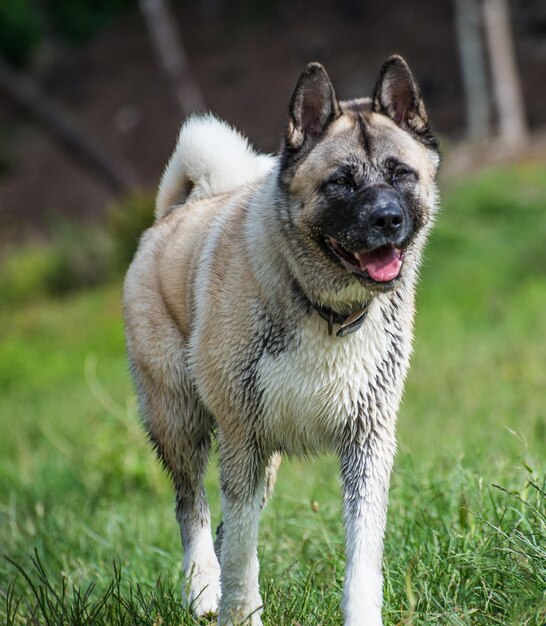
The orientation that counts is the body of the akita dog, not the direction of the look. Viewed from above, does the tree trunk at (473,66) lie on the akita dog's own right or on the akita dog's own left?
on the akita dog's own left

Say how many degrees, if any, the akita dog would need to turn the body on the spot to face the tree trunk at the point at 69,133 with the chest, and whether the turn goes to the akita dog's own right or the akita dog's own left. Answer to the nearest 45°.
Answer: approximately 135° to the akita dog's own left

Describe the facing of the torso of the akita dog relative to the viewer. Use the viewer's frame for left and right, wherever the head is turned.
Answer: facing the viewer and to the right of the viewer

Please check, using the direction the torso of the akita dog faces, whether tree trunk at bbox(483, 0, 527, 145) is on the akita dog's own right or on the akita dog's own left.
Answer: on the akita dog's own left

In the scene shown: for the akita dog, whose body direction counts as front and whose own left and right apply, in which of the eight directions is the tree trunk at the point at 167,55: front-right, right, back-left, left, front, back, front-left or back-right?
back-left
